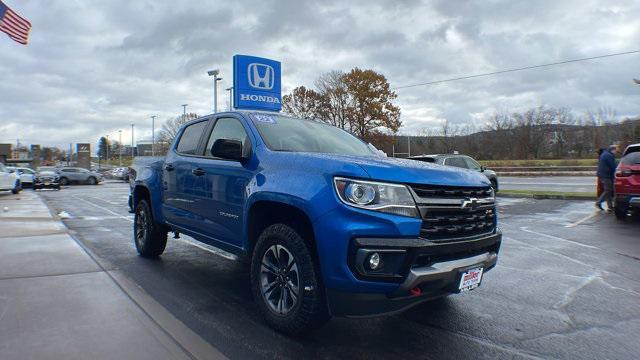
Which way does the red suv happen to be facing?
away from the camera

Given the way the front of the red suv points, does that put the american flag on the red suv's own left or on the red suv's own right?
on the red suv's own left

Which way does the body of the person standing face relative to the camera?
to the viewer's right

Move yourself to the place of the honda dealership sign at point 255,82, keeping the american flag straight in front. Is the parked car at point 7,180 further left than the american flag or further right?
right

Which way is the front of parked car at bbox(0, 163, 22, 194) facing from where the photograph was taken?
facing to the right of the viewer

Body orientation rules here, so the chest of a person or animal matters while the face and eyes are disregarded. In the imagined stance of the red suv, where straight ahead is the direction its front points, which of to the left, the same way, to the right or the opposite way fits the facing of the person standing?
to the right

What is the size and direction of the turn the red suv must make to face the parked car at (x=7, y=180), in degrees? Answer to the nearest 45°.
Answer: approximately 90° to its left
